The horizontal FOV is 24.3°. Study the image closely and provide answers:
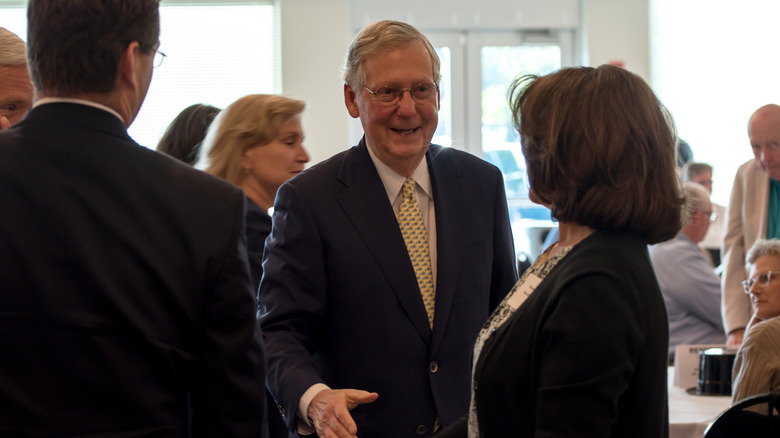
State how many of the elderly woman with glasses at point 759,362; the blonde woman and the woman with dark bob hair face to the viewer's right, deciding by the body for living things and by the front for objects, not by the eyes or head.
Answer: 1

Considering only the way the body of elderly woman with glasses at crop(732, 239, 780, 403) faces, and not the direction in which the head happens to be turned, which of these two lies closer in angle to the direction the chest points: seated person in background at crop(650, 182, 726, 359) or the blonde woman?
the seated person in background

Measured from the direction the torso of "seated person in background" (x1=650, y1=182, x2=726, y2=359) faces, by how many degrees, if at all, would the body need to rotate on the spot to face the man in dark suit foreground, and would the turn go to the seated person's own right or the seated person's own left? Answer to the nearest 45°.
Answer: approximately 135° to the seated person's own right

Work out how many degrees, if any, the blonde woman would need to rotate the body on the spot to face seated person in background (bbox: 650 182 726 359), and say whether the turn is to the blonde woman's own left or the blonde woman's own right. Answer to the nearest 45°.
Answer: approximately 45° to the blonde woman's own left

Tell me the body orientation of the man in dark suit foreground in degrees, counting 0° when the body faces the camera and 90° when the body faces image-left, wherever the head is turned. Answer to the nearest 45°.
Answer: approximately 225°

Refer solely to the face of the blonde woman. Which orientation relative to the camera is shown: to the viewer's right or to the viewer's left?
to the viewer's right

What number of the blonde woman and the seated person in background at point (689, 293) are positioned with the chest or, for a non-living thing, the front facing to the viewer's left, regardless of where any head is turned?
0

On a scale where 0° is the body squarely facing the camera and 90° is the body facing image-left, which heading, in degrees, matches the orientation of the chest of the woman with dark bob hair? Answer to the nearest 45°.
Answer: approximately 90°
